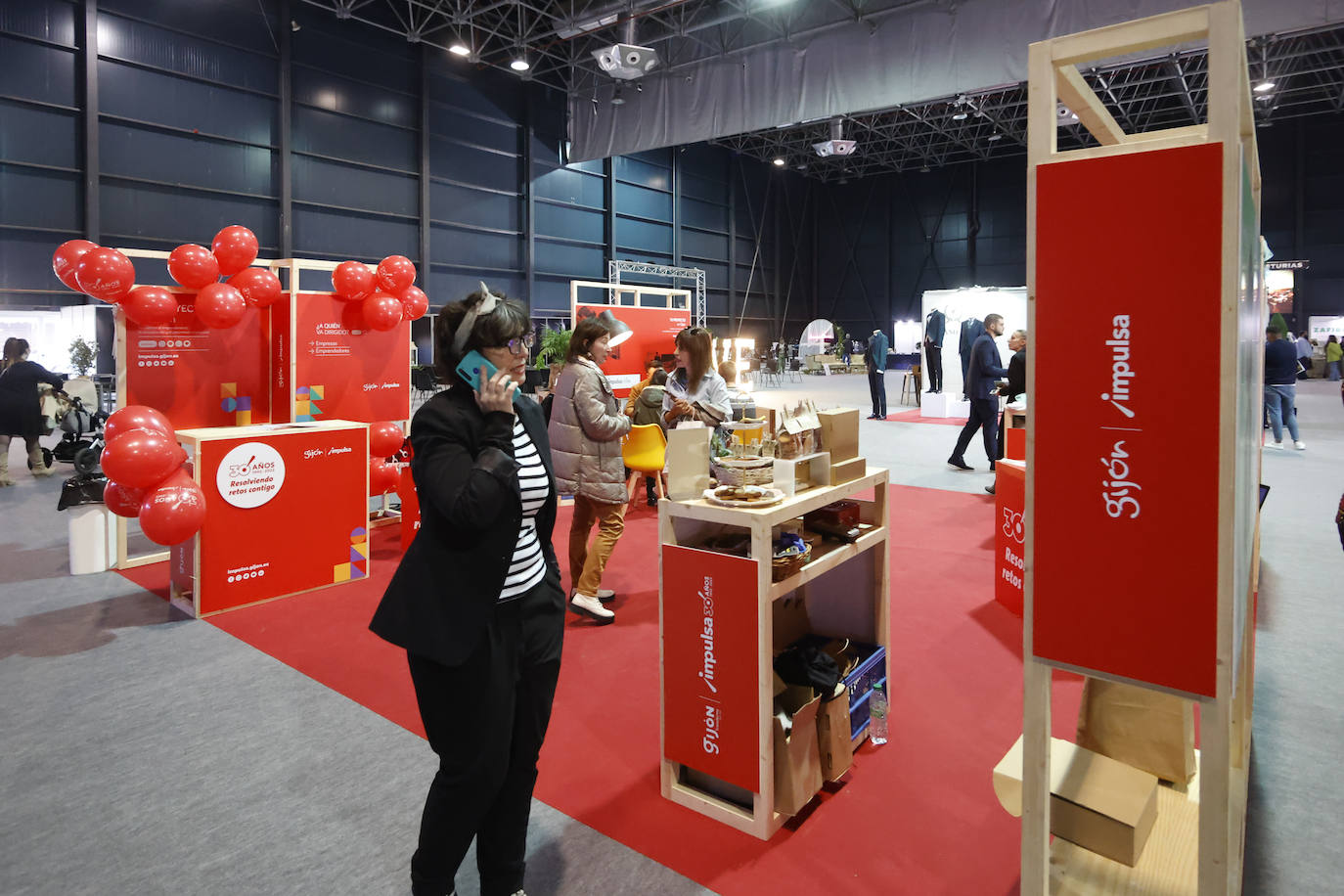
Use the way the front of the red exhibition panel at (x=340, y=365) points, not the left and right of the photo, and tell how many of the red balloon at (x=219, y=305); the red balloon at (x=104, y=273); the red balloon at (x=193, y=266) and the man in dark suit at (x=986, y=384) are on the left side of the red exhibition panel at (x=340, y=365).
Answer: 1

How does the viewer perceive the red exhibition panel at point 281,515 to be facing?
facing the viewer and to the right of the viewer

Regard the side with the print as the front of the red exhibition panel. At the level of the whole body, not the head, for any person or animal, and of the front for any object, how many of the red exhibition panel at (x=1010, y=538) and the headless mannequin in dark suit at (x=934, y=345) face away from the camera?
0

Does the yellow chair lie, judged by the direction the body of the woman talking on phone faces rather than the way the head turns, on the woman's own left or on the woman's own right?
on the woman's own left

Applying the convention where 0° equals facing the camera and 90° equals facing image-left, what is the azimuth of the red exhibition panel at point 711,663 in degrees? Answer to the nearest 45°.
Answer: approximately 45°

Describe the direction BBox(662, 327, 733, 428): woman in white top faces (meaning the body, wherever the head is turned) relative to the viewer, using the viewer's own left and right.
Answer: facing the viewer and to the left of the viewer

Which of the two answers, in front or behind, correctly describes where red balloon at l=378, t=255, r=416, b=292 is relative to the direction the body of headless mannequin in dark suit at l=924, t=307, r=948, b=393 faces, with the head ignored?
in front

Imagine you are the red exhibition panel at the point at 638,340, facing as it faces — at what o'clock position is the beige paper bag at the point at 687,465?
The beige paper bag is roughly at 12 o'clock from the red exhibition panel.

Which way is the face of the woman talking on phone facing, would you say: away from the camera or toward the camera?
toward the camera
